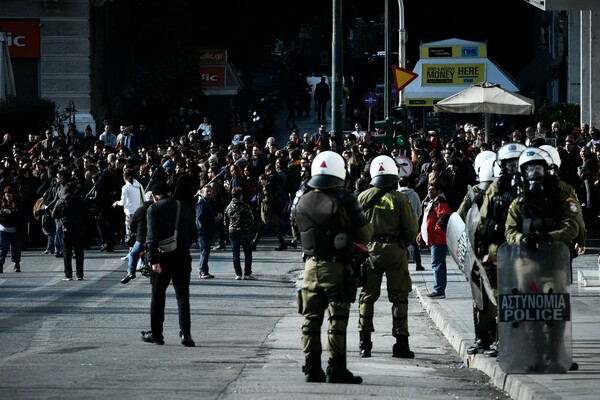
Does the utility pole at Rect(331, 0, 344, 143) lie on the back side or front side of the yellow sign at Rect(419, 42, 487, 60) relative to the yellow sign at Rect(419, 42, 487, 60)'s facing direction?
on the front side

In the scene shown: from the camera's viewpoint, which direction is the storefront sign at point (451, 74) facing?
toward the camera

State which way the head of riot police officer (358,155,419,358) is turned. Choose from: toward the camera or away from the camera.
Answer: away from the camera

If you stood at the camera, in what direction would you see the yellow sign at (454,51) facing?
facing the viewer

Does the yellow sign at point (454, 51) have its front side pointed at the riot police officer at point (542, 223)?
yes

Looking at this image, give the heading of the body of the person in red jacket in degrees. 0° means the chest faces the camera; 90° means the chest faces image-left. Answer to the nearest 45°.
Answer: approximately 45°

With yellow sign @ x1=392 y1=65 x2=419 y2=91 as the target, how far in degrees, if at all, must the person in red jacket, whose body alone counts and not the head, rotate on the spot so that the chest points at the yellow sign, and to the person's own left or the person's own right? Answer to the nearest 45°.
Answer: approximately 135° to the person's own right

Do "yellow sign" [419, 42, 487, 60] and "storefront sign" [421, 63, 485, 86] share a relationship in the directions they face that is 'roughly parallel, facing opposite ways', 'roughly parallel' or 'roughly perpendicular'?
roughly parallel

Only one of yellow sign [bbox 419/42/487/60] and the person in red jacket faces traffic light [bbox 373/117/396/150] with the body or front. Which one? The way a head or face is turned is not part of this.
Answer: the yellow sign

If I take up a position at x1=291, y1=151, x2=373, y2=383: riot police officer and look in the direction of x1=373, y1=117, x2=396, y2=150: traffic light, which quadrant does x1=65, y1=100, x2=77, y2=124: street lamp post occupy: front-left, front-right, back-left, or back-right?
front-left

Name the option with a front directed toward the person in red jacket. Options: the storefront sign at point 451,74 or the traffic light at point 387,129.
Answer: the storefront sign

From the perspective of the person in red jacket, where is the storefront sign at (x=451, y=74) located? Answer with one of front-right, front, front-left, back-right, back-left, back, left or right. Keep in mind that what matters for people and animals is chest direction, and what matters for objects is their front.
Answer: back-right
